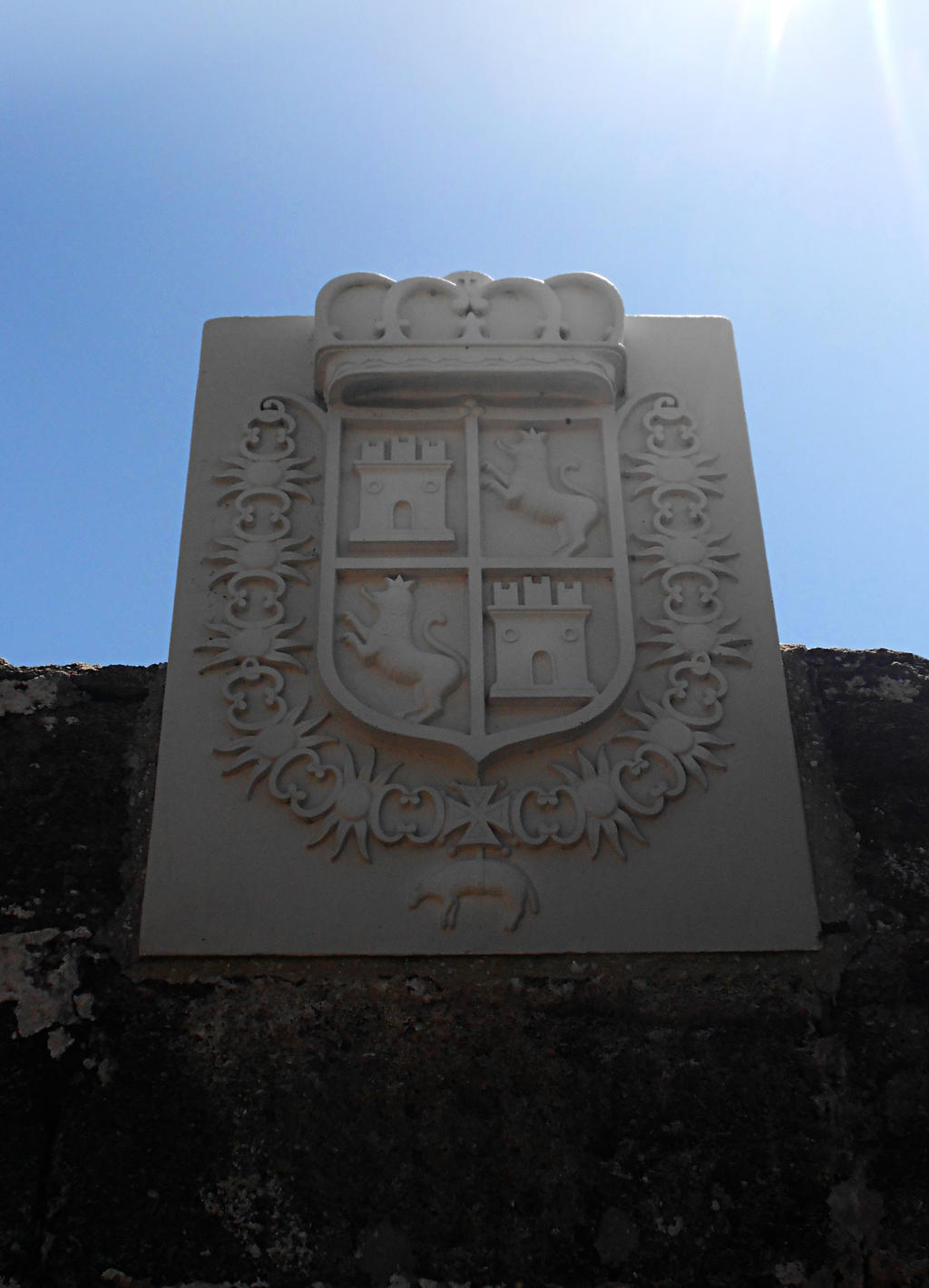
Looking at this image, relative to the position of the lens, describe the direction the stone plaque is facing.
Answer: facing the viewer
